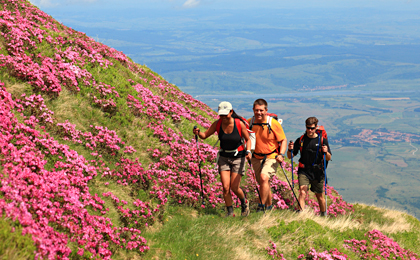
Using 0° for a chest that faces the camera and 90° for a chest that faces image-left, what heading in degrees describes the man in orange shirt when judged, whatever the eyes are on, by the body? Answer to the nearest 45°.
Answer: approximately 45°

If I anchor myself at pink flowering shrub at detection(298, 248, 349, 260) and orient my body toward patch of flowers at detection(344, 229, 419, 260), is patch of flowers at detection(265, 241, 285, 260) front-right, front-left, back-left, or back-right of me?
back-left

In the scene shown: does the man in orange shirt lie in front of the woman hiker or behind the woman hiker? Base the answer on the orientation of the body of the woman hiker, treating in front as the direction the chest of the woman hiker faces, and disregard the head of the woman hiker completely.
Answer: behind
